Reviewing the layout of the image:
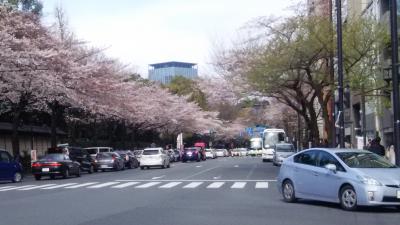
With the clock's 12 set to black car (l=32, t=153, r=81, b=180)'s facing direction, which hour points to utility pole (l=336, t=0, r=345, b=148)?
The utility pole is roughly at 3 o'clock from the black car.

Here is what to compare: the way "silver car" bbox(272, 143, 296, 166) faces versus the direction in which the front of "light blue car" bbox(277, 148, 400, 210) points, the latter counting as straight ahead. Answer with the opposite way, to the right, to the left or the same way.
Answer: to the right

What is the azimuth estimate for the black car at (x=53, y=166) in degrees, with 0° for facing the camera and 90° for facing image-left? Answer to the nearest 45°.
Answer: approximately 225°

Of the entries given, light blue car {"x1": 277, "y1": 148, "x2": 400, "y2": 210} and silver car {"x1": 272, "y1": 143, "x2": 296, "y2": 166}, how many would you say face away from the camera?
0

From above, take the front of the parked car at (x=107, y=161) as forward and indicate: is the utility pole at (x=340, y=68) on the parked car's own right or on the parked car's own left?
on the parked car's own right

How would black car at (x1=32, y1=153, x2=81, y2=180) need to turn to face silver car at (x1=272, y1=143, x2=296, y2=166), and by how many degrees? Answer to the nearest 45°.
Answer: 0° — it already faces it

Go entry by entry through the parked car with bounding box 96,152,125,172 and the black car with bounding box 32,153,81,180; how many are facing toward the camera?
0

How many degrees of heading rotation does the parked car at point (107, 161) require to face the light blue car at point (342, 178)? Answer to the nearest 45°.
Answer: approximately 135° to its right

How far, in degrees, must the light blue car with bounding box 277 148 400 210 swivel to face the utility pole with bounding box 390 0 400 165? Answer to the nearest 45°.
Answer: approximately 90° to its left

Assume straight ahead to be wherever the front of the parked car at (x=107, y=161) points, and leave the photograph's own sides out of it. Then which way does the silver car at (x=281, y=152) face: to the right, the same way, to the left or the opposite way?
the opposite way

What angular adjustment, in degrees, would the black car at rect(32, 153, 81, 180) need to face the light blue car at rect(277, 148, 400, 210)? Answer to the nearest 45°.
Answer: approximately 135° to its right

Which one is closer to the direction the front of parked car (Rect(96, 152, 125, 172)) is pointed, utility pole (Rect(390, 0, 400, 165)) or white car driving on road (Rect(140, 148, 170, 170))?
the white car driving on road

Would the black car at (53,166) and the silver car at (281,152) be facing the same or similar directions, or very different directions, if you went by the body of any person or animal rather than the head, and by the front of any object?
very different directions

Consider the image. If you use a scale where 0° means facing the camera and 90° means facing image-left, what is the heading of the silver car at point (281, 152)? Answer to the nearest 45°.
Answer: approximately 45°

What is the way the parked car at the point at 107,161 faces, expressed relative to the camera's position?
facing away from the viewer and to the right of the viewer
